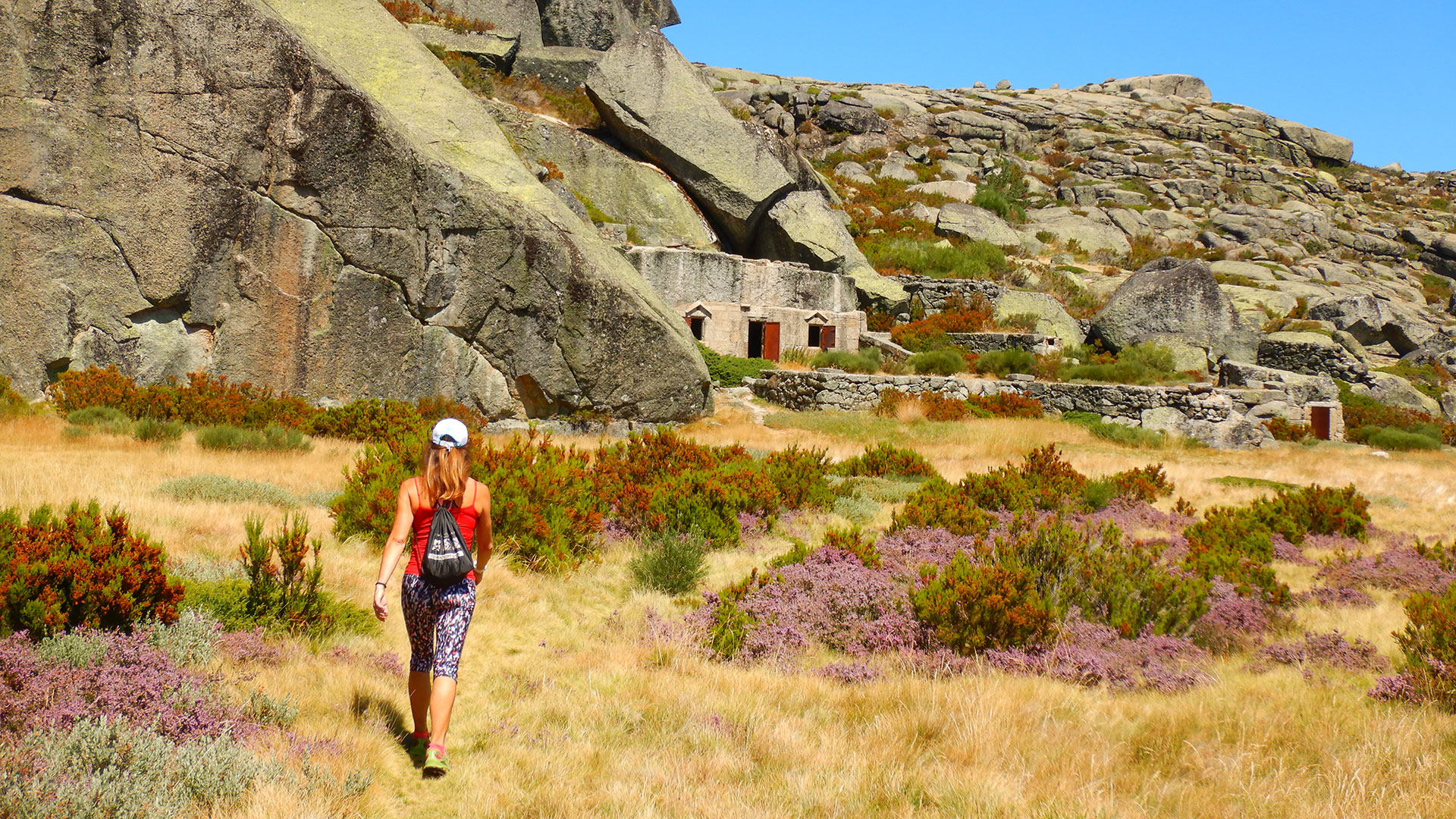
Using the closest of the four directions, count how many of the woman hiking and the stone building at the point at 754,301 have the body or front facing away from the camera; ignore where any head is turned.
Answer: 1

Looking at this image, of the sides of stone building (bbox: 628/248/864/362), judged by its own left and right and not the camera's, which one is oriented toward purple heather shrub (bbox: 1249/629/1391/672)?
front

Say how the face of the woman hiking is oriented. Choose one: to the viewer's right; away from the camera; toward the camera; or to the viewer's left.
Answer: away from the camera

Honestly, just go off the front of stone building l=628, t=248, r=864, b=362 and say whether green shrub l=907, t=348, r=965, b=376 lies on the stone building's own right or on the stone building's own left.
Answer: on the stone building's own left

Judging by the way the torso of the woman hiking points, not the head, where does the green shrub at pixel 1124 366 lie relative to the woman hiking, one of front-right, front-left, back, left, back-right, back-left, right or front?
front-right

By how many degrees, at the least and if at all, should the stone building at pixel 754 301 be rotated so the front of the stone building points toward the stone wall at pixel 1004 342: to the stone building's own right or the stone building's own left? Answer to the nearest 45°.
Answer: approximately 90° to the stone building's own left

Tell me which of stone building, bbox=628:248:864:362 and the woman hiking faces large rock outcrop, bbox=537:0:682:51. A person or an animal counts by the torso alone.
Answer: the woman hiking

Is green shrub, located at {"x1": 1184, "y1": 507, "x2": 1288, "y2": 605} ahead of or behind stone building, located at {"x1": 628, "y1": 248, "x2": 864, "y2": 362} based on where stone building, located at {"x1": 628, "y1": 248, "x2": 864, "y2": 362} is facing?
ahead

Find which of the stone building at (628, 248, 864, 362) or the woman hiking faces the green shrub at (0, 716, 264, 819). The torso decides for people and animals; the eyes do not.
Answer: the stone building

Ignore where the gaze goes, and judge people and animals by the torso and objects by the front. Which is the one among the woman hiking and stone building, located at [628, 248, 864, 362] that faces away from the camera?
the woman hiking

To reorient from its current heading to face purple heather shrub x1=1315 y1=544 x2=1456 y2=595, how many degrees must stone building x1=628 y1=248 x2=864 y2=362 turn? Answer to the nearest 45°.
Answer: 0° — it already faces it

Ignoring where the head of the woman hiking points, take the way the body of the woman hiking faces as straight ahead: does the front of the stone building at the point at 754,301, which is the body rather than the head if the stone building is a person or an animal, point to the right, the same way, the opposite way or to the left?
the opposite way

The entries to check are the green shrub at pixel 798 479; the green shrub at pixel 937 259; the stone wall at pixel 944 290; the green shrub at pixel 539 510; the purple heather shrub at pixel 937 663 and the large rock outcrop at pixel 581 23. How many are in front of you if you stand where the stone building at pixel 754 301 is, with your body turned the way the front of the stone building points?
3

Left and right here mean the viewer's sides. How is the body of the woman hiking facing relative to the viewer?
facing away from the viewer
